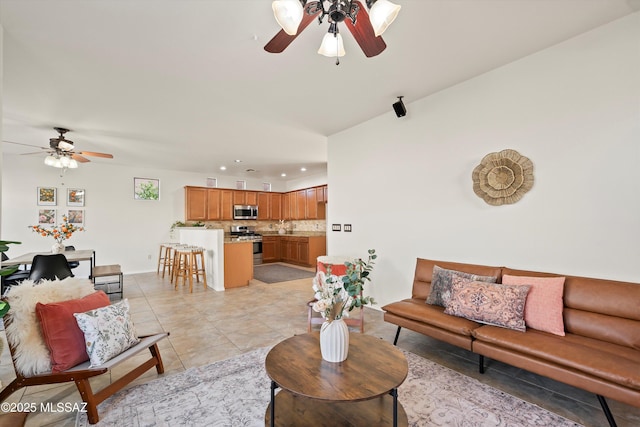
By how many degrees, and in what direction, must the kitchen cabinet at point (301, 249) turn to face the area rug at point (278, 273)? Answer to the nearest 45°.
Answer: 0° — it already faces it

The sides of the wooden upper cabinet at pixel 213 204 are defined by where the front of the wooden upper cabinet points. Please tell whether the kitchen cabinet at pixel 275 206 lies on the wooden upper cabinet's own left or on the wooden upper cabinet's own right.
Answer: on the wooden upper cabinet's own left

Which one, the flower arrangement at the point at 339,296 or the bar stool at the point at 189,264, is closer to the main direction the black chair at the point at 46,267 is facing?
the bar stool

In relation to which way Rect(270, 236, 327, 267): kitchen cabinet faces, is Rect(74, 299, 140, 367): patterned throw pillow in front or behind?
in front

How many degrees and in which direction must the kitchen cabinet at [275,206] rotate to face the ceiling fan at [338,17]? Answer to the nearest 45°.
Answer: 0° — it already faces it

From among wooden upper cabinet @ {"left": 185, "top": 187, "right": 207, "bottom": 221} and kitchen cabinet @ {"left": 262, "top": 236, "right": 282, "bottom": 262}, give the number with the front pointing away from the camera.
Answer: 0

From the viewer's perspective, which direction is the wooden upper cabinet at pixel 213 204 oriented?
toward the camera

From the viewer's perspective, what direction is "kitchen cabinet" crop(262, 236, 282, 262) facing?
toward the camera

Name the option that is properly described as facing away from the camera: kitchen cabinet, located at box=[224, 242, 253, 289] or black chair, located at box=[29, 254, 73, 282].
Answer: the black chair

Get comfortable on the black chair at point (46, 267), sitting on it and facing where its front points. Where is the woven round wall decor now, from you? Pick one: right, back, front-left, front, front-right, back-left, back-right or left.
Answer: back-right

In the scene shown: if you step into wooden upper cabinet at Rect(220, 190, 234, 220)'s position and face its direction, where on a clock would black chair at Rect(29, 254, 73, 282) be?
The black chair is roughly at 1 o'clock from the wooden upper cabinet.

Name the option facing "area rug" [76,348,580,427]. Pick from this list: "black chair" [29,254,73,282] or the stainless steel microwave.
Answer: the stainless steel microwave

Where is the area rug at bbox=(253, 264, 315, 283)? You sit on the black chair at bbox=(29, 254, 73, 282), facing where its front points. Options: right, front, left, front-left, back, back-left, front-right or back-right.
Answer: right

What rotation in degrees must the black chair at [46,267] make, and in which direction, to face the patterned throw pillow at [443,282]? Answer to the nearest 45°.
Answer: approximately 135° to its right

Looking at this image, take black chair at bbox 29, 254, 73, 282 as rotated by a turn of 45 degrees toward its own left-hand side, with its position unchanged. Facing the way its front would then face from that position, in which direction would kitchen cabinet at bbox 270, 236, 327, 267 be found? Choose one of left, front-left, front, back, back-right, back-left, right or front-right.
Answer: back-right

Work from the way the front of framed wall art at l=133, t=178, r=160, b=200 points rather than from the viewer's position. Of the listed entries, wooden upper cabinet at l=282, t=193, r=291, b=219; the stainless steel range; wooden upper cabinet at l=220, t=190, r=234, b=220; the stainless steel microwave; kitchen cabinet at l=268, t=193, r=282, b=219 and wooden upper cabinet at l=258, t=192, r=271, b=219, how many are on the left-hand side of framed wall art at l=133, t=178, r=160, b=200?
6

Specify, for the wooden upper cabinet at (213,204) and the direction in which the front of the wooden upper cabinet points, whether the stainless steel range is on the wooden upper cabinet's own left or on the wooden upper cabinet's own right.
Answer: on the wooden upper cabinet's own left
